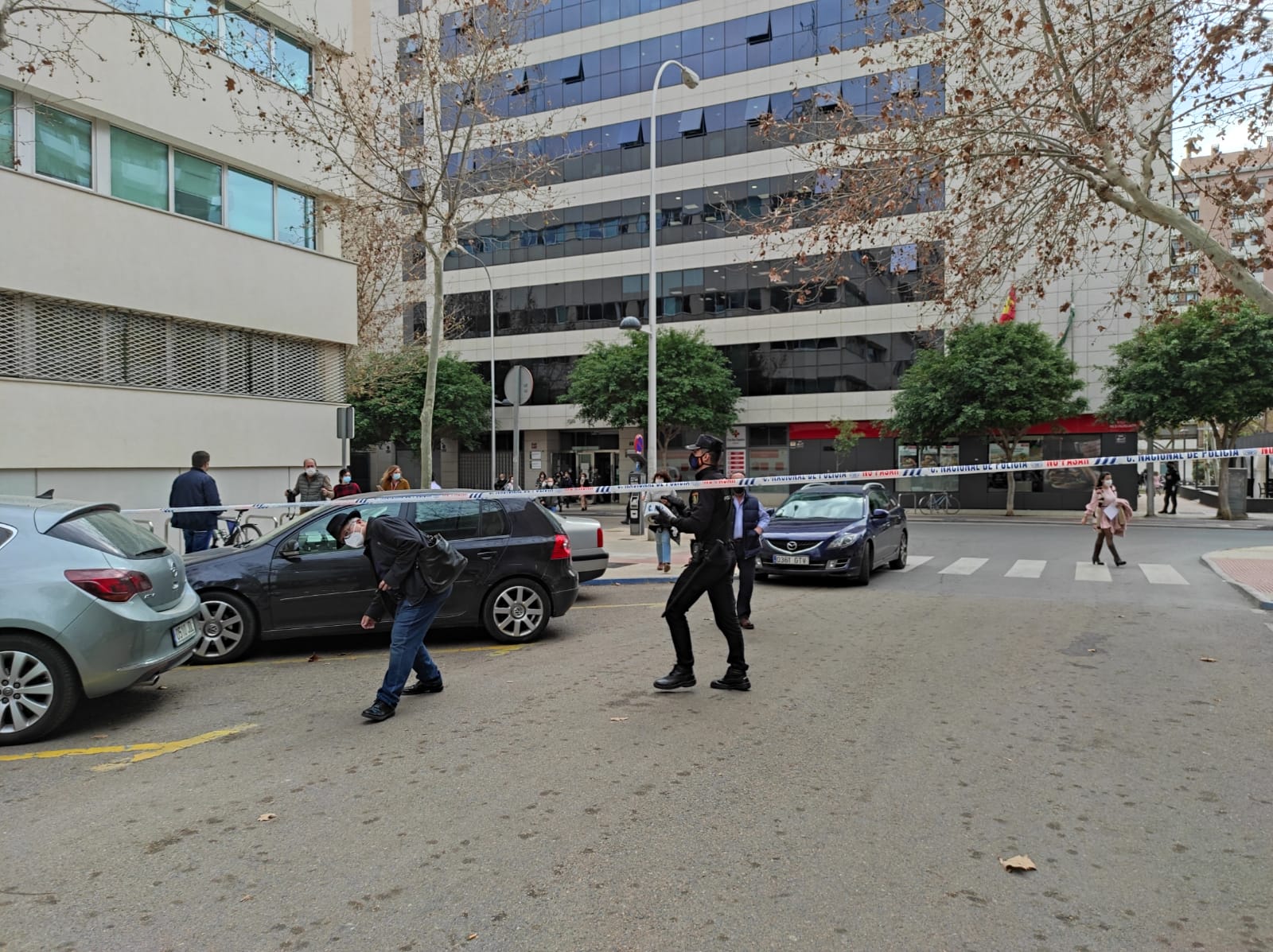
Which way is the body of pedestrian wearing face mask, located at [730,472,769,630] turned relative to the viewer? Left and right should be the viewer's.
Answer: facing the viewer

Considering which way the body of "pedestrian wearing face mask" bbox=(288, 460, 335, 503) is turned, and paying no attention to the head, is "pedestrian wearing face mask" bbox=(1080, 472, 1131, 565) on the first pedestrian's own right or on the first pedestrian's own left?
on the first pedestrian's own left

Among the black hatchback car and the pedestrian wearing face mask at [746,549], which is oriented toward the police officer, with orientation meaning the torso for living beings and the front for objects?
the pedestrian wearing face mask

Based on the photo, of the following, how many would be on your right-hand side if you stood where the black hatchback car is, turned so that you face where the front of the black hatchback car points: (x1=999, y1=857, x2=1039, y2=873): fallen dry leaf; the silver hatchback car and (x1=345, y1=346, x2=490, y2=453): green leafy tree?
1

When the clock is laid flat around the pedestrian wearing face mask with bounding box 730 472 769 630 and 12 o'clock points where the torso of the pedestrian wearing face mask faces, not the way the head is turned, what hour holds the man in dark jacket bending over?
The man in dark jacket bending over is roughly at 1 o'clock from the pedestrian wearing face mask.

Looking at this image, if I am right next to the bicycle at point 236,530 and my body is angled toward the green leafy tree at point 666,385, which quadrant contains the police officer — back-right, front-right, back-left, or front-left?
back-right

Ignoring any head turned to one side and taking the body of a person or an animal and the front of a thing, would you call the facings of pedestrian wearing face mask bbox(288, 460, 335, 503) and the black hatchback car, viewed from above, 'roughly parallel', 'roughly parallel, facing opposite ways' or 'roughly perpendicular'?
roughly perpendicular

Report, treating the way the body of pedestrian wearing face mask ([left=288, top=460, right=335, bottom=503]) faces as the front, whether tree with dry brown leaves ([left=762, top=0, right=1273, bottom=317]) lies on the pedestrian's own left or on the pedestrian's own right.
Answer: on the pedestrian's own left

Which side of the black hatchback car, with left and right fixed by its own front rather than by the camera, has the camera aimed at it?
left

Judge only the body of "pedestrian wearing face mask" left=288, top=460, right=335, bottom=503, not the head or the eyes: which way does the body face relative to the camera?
toward the camera
